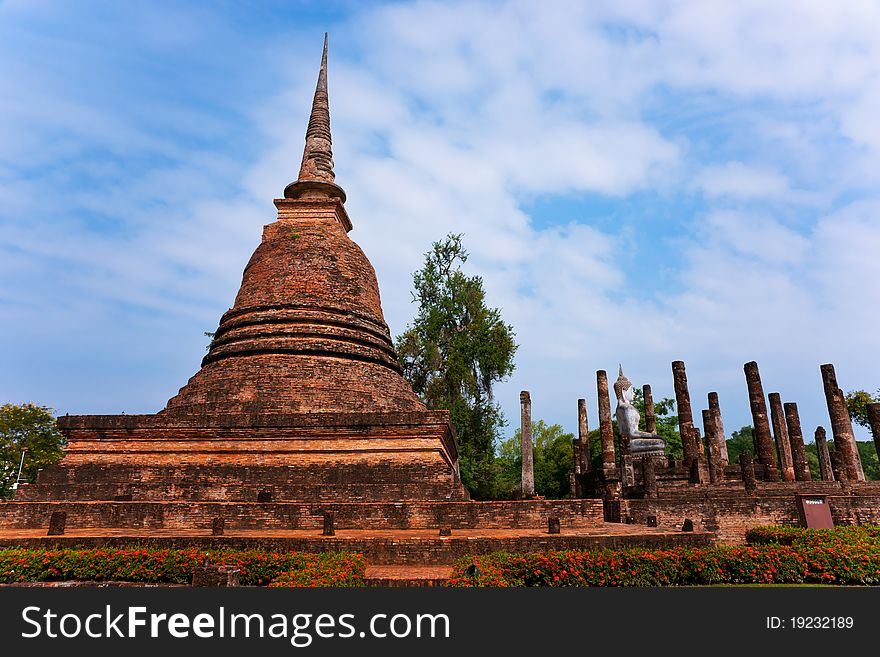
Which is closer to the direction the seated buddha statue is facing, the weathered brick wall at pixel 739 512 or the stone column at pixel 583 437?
the weathered brick wall

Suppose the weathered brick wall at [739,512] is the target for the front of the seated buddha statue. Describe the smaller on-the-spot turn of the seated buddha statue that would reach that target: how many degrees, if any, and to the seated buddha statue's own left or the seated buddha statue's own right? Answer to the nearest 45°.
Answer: approximately 90° to the seated buddha statue's own right

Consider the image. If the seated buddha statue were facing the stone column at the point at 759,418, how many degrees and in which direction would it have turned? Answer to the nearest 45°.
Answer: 0° — it already faces it

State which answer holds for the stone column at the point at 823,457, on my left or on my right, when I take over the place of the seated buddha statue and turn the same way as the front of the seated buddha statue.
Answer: on my left

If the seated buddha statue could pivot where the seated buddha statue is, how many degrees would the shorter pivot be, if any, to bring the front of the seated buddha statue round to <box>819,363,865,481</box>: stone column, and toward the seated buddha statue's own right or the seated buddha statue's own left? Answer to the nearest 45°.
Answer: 0° — it already faces it

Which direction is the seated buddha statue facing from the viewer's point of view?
to the viewer's right
